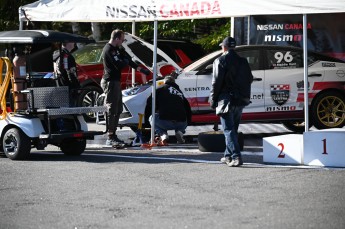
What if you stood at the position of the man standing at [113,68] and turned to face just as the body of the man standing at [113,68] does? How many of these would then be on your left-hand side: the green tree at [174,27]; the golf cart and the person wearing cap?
1

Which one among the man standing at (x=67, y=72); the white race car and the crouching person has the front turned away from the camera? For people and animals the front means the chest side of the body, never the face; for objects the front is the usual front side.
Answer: the crouching person

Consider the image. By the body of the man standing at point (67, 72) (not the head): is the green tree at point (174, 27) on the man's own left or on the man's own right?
on the man's own left

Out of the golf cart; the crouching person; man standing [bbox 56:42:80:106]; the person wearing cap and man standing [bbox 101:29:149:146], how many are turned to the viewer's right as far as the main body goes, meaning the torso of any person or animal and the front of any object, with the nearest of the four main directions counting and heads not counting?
2

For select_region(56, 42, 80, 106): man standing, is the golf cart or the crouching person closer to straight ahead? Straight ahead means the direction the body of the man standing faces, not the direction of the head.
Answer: the crouching person

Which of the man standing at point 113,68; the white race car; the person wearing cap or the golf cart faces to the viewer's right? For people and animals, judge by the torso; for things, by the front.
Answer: the man standing

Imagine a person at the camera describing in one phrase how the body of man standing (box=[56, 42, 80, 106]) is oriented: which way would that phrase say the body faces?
to the viewer's right

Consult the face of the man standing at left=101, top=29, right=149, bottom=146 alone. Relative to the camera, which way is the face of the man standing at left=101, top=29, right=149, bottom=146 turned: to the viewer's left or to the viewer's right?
to the viewer's right

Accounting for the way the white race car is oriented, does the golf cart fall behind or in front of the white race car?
in front

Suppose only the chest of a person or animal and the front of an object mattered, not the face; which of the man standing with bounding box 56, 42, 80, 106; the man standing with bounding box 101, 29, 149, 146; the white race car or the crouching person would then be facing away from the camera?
the crouching person

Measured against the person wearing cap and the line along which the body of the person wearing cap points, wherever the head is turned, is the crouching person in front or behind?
in front

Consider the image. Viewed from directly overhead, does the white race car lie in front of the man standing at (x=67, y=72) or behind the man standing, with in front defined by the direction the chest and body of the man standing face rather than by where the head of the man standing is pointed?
in front
